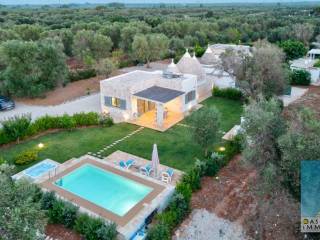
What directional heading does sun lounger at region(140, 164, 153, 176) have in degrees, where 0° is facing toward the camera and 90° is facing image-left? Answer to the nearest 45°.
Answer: approximately 45°

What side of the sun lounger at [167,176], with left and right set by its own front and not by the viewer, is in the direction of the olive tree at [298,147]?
left

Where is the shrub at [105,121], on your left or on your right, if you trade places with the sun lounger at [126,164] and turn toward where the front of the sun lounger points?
on your right

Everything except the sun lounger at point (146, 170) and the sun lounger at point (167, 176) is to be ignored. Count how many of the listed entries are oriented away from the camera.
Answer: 0

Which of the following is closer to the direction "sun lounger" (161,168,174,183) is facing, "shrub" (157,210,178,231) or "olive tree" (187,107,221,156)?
the shrub

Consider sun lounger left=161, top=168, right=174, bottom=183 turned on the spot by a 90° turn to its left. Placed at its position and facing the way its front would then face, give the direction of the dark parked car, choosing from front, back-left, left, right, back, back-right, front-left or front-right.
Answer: back

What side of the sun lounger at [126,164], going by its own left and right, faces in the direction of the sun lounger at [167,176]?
left

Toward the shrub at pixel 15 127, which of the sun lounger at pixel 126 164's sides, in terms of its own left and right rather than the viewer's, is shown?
right

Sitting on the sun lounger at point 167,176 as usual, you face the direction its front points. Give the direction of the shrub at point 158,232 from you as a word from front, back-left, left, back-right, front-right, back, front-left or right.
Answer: front-left

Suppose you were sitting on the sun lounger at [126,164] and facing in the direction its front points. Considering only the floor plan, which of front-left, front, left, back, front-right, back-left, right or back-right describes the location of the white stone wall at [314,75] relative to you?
back

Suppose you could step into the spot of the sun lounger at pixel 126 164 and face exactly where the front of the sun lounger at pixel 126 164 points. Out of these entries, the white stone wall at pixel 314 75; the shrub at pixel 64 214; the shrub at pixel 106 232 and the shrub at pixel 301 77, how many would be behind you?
2

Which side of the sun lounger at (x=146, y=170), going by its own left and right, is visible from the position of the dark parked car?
right

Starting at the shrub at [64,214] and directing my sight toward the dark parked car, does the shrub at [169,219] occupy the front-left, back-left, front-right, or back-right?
back-right

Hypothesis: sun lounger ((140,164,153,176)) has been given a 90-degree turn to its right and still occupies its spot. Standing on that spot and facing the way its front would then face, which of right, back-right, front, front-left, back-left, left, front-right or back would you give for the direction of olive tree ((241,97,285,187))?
back

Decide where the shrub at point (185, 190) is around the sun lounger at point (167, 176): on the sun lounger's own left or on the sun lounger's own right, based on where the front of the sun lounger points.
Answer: on the sun lounger's own left

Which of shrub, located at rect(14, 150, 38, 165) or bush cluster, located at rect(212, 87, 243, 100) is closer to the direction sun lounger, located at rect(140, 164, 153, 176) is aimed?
the shrub

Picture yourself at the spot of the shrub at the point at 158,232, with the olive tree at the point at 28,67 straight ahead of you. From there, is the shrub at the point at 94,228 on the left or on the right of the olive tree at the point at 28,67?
left
